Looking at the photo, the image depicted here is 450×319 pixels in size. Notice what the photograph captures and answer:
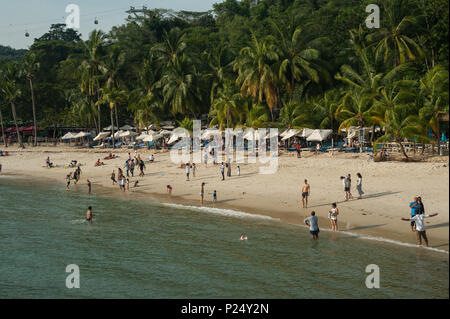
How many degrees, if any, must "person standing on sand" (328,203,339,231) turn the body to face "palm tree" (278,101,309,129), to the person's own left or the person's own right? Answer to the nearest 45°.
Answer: approximately 135° to the person's own right

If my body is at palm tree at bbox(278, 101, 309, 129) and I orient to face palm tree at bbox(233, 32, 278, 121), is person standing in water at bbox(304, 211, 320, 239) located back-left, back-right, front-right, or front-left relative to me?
back-left

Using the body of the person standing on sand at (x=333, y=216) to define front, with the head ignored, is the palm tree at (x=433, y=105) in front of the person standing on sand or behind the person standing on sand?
behind

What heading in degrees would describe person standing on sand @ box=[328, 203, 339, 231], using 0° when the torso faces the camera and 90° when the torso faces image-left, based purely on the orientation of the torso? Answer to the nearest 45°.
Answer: approximately 45°

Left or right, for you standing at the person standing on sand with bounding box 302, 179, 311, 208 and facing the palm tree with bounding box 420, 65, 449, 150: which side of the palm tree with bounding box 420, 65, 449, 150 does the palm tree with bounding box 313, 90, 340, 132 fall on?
left

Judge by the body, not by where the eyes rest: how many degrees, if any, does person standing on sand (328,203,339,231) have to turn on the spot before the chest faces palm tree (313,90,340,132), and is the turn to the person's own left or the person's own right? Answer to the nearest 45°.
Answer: approximately 135° to the person's own right

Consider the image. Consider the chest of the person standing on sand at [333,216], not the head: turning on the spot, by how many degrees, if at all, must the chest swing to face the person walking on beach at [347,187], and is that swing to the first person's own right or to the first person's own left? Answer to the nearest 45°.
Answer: approximately 135° to the first person's own right

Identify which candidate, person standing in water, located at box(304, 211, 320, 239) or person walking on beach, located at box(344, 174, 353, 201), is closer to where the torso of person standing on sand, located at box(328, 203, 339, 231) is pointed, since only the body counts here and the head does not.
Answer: the person standing in water

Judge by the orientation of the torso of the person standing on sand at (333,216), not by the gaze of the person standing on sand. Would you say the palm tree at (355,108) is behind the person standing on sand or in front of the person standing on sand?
behind

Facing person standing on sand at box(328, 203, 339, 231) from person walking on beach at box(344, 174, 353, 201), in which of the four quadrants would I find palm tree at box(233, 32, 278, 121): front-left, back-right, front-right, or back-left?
back-right

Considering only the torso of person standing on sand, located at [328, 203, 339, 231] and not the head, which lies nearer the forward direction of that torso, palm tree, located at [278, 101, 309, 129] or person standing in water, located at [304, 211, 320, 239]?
the person standing in water

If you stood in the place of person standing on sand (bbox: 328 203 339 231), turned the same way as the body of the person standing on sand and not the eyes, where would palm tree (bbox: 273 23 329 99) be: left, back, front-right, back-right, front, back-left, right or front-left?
back-right

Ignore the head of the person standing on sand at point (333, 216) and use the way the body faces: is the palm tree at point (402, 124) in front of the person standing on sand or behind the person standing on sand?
behind
